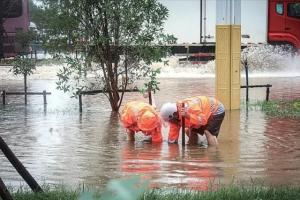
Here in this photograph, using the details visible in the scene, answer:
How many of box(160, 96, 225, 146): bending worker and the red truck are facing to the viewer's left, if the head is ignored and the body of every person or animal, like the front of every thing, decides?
1

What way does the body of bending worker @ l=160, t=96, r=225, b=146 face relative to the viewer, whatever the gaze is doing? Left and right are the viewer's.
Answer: facing to the left of the viewer

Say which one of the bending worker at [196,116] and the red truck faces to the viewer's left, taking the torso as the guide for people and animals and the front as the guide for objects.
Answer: the bending worker

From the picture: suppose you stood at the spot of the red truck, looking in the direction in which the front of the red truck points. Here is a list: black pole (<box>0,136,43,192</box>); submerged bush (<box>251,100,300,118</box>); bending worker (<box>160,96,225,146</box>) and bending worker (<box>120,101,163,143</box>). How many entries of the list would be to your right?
4

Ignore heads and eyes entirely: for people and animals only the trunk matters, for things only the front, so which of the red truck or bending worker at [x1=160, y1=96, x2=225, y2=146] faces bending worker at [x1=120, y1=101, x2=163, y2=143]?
bending worker at [x1=160, y1=96, x2=225, y2=146]

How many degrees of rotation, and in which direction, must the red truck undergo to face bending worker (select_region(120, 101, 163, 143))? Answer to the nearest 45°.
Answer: approximately 90° to its right

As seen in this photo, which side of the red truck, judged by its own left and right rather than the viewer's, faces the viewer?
right

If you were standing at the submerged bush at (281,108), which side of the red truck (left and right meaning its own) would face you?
right

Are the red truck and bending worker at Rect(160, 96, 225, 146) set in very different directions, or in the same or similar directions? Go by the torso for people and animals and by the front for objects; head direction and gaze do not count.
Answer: very different directions

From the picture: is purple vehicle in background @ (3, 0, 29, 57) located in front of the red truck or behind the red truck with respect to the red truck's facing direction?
behind
